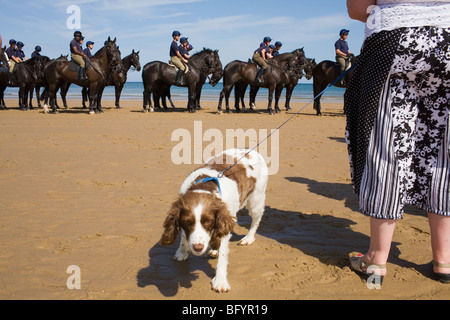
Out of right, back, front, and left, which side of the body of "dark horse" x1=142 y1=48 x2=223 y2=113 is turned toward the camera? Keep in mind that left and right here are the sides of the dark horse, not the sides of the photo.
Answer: right

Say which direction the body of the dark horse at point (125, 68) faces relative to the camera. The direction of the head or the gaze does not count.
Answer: to the viewer's right

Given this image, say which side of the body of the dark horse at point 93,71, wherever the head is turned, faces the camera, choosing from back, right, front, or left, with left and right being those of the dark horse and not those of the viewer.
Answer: right

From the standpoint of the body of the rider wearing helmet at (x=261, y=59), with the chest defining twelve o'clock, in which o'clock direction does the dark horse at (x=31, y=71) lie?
The dark horse is roughly at 6 o'clock from the rider wearing helmet.

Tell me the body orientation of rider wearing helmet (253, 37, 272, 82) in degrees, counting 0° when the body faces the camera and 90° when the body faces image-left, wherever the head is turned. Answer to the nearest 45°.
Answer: approximately 270°

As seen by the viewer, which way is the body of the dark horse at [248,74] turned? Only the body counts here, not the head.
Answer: to the viewer's right

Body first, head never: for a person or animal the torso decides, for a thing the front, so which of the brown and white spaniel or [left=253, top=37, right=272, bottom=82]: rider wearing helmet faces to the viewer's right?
the rider wearing helmet
